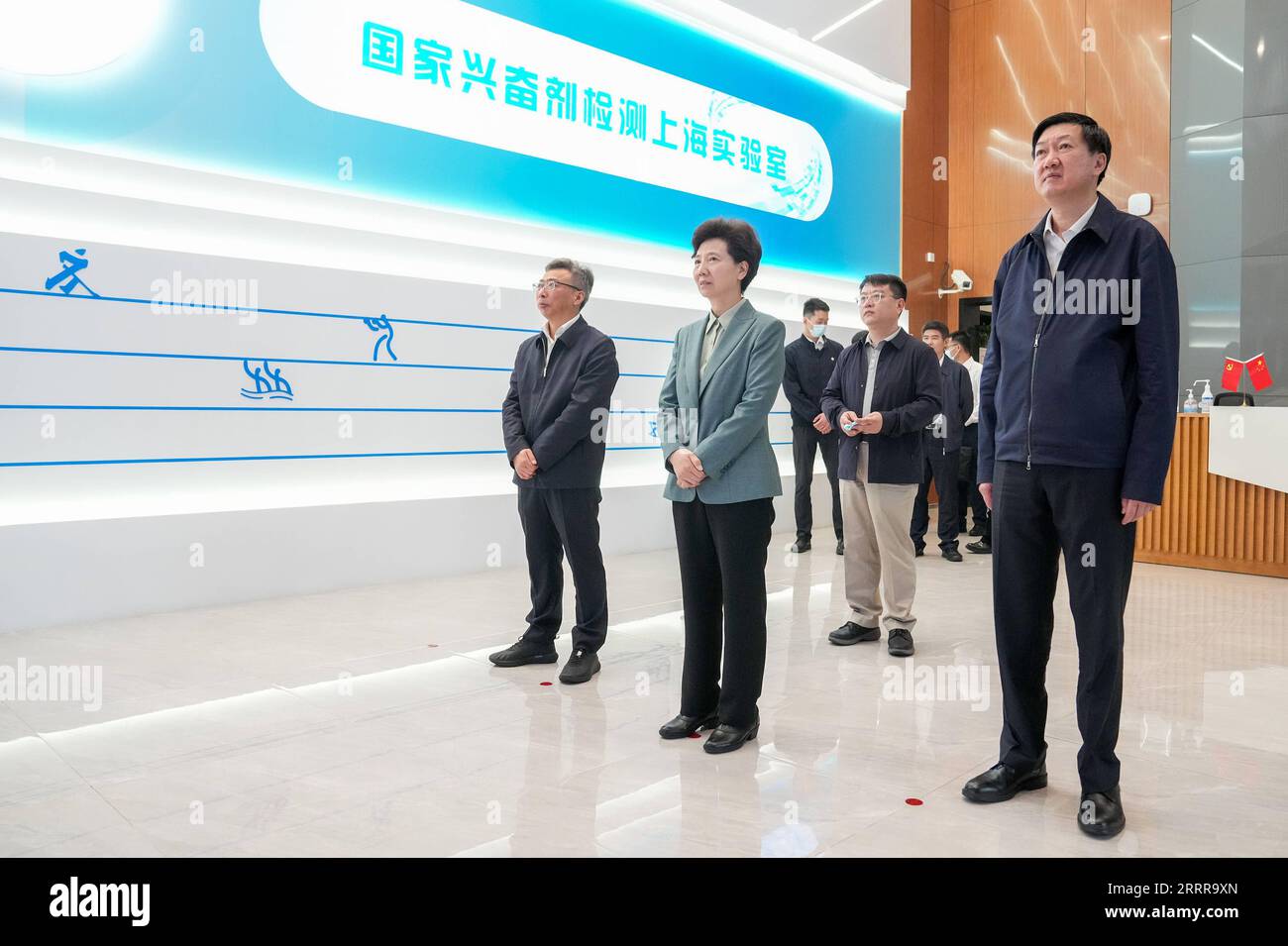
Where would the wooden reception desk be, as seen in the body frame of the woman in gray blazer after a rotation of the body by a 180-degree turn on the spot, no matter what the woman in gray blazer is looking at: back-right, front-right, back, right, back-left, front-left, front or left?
front

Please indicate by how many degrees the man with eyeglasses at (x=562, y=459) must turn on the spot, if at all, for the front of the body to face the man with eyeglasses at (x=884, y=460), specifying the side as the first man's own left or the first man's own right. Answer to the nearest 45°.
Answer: approximately 135° to the first man's own left

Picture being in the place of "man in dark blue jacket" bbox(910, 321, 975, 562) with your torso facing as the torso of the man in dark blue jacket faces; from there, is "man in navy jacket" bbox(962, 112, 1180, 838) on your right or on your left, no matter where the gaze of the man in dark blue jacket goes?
on your left

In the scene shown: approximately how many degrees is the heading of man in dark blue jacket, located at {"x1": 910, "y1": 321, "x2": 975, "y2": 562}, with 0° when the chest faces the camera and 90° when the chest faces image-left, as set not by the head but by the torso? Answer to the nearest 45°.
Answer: approximately 45°

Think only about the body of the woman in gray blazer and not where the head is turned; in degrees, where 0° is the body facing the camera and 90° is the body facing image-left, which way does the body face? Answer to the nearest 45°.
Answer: approximately 45°
